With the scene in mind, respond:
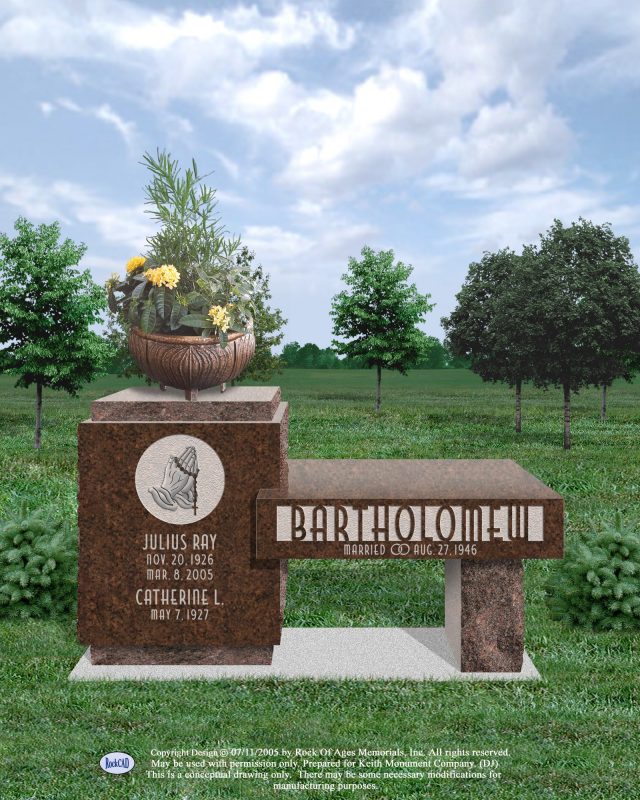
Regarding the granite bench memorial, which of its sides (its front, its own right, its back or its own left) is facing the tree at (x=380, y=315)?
back

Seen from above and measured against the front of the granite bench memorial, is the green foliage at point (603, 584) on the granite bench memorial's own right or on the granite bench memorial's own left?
on the granite bench memorial's own left

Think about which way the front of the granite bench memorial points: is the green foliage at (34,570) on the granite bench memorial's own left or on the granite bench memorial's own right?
on the granite bench memorial's own right

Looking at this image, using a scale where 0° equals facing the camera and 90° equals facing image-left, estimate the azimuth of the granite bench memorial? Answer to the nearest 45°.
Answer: approximately 0°

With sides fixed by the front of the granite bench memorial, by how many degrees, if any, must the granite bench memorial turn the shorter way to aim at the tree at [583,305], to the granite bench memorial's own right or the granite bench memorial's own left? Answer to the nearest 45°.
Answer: approximately 135° to the granite bench memorial's own left

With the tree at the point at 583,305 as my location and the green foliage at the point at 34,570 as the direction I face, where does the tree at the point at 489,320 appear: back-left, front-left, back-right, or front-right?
back-right

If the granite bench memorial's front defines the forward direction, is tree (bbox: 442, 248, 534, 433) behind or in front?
behind
